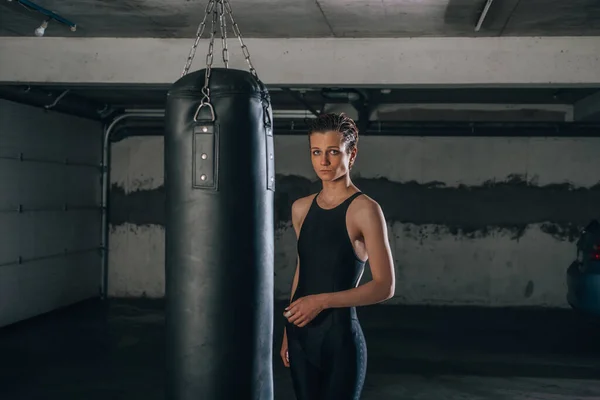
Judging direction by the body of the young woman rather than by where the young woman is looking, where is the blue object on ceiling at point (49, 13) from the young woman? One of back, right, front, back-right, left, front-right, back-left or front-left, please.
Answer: right

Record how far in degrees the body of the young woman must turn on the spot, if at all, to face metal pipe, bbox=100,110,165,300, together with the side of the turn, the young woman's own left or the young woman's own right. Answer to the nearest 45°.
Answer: approximately 90° to the young woman's own right

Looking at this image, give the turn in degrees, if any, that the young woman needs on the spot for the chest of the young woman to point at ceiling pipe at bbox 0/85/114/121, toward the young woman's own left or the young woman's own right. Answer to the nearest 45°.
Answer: approximately 90° to the young woman's own right

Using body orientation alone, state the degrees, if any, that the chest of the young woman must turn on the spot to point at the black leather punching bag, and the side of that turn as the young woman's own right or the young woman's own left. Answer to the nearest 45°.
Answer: approximately 45° to the young woman's own right

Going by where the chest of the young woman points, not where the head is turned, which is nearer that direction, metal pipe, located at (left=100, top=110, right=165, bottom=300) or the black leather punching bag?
the black leather punching bag

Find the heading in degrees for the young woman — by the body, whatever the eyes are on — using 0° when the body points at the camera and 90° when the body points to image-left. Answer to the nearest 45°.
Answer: approximately 45°
